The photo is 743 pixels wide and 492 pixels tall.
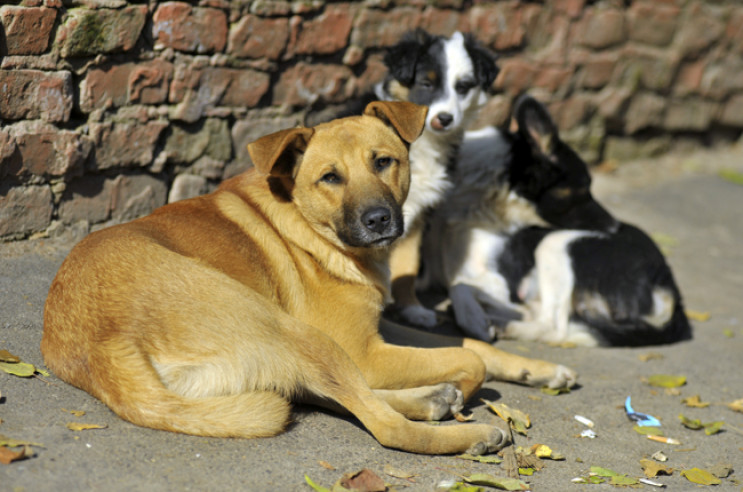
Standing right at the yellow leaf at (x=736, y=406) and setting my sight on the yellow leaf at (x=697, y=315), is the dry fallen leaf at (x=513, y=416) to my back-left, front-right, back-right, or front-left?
back-left

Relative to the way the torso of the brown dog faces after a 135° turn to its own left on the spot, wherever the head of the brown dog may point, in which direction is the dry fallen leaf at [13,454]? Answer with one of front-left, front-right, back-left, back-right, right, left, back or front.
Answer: left

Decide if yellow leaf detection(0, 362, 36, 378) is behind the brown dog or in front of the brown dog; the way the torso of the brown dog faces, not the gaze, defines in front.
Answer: behind

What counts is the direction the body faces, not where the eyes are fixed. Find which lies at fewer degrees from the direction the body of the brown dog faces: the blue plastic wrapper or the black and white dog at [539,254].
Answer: the blue plastic wrapper

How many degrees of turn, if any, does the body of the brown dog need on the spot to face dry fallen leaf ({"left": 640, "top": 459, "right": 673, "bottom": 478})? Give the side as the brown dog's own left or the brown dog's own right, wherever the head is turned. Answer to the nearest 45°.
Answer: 0° — it already faces it

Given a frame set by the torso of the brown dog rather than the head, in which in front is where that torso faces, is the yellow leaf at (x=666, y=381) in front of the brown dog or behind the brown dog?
in front

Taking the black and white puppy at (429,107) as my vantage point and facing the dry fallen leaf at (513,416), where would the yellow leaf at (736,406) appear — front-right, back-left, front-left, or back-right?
front-left

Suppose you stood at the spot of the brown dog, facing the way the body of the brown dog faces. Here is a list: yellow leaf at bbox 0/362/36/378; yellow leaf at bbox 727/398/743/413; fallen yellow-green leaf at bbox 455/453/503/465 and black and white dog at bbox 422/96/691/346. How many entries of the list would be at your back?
1

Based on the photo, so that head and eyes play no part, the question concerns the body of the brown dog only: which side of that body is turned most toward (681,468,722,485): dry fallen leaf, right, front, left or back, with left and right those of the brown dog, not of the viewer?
front

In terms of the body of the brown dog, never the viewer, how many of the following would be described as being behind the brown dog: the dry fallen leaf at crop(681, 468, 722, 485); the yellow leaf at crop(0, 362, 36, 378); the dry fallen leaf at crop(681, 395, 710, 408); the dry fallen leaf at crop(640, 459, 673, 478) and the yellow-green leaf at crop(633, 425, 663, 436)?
1

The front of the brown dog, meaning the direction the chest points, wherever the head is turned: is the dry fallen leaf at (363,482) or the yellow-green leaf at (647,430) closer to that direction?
the yellow-green leaf

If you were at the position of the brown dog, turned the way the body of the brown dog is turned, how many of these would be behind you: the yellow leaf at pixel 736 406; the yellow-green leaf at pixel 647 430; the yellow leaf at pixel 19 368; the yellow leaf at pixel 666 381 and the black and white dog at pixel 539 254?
1

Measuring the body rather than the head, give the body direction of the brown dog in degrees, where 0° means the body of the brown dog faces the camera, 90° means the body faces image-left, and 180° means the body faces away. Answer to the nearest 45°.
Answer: approximately 270°

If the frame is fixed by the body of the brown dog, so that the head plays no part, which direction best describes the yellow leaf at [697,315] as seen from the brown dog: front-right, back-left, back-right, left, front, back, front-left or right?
front-left

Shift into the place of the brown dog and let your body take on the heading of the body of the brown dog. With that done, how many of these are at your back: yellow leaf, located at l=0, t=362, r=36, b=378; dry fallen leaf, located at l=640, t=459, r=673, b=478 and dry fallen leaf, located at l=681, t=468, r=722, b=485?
1

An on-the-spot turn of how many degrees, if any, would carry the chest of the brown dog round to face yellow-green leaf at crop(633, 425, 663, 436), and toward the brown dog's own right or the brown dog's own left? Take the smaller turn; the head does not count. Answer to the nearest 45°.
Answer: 0° — it already faces it

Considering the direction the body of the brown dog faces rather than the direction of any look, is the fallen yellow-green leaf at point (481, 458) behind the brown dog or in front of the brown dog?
in front
